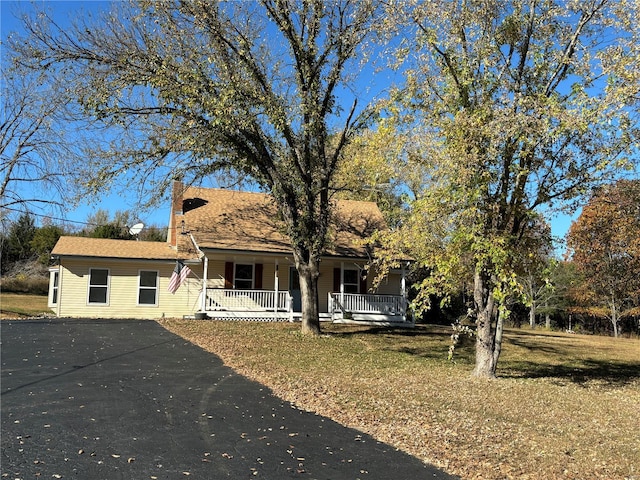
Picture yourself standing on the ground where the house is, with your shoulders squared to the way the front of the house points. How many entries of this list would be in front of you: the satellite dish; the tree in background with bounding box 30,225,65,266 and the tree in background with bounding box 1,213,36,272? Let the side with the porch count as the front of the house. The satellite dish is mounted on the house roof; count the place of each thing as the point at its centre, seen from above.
0

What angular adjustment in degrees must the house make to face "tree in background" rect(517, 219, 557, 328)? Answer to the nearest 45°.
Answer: approximately 45° to its left

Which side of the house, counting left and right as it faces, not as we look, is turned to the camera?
front

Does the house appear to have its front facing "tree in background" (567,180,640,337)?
no

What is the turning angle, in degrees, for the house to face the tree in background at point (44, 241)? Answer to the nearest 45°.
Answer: approximately 135° to its right

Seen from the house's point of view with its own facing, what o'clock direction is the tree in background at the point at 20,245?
The tree in background is roughly at 5 o'clock from the house.

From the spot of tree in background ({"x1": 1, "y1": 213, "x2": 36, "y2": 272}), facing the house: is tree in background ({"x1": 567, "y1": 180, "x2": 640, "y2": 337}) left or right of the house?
left
